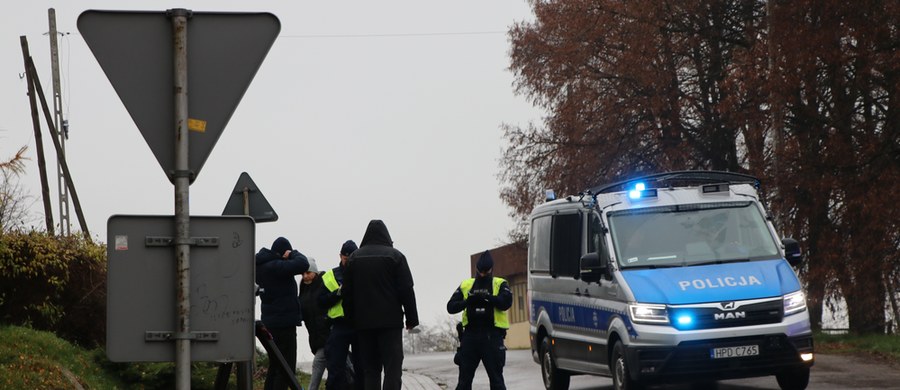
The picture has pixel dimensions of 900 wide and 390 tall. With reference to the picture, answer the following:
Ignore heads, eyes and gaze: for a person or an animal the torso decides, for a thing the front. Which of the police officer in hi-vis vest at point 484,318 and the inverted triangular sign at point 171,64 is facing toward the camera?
the police officer in hi-vis vest

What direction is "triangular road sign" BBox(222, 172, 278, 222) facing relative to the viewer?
away from the camera

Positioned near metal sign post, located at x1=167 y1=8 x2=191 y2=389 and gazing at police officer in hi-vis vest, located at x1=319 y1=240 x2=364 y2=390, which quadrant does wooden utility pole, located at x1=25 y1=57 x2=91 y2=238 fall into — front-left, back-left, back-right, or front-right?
front-left

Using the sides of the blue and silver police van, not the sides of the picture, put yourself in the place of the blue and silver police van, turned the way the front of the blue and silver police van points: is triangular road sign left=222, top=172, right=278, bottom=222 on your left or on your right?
on your right

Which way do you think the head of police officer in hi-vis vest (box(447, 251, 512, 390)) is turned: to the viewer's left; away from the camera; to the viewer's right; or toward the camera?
toward the camera

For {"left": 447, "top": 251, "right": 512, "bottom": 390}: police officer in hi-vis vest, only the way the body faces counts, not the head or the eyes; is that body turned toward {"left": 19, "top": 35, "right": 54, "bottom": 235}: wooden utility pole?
no

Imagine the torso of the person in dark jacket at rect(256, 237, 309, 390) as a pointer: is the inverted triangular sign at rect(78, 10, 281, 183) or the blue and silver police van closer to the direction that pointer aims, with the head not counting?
the blue and silver police van

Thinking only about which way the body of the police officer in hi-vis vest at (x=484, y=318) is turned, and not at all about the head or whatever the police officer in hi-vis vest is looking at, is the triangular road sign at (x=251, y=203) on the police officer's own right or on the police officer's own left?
on the police officer's own right

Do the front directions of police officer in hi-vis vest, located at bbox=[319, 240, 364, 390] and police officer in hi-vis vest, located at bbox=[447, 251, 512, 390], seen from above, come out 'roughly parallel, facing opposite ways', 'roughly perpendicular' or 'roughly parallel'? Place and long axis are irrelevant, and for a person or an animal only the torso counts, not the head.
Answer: roughly perpendicular

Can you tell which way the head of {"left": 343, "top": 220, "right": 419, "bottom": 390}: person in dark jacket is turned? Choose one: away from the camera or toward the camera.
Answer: away from the camera

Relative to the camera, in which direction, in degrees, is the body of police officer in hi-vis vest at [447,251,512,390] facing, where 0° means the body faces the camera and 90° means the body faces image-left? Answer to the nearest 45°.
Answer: approximately 0°

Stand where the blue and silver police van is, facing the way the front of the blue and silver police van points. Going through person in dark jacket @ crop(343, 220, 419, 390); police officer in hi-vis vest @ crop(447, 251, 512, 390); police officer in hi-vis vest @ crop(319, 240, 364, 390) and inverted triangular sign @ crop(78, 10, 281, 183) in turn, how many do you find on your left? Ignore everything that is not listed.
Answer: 0

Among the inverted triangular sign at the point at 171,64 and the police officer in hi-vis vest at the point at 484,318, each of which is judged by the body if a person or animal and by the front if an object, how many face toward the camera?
1

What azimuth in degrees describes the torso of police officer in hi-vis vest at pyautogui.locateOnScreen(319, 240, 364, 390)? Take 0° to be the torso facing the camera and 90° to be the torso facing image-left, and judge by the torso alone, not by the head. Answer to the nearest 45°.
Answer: approximately 270°

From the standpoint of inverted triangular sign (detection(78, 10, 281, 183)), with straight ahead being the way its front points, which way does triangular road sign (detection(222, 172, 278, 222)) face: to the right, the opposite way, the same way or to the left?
the same way

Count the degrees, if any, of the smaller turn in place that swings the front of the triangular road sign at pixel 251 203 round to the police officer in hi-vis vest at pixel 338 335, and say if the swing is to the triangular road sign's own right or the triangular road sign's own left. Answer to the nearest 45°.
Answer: approximately 135° to the triangular road sign's own right

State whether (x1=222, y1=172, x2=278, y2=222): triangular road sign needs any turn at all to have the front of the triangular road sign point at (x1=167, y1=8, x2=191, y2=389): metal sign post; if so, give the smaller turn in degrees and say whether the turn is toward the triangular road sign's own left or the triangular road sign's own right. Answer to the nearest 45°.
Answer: approximately 180°
